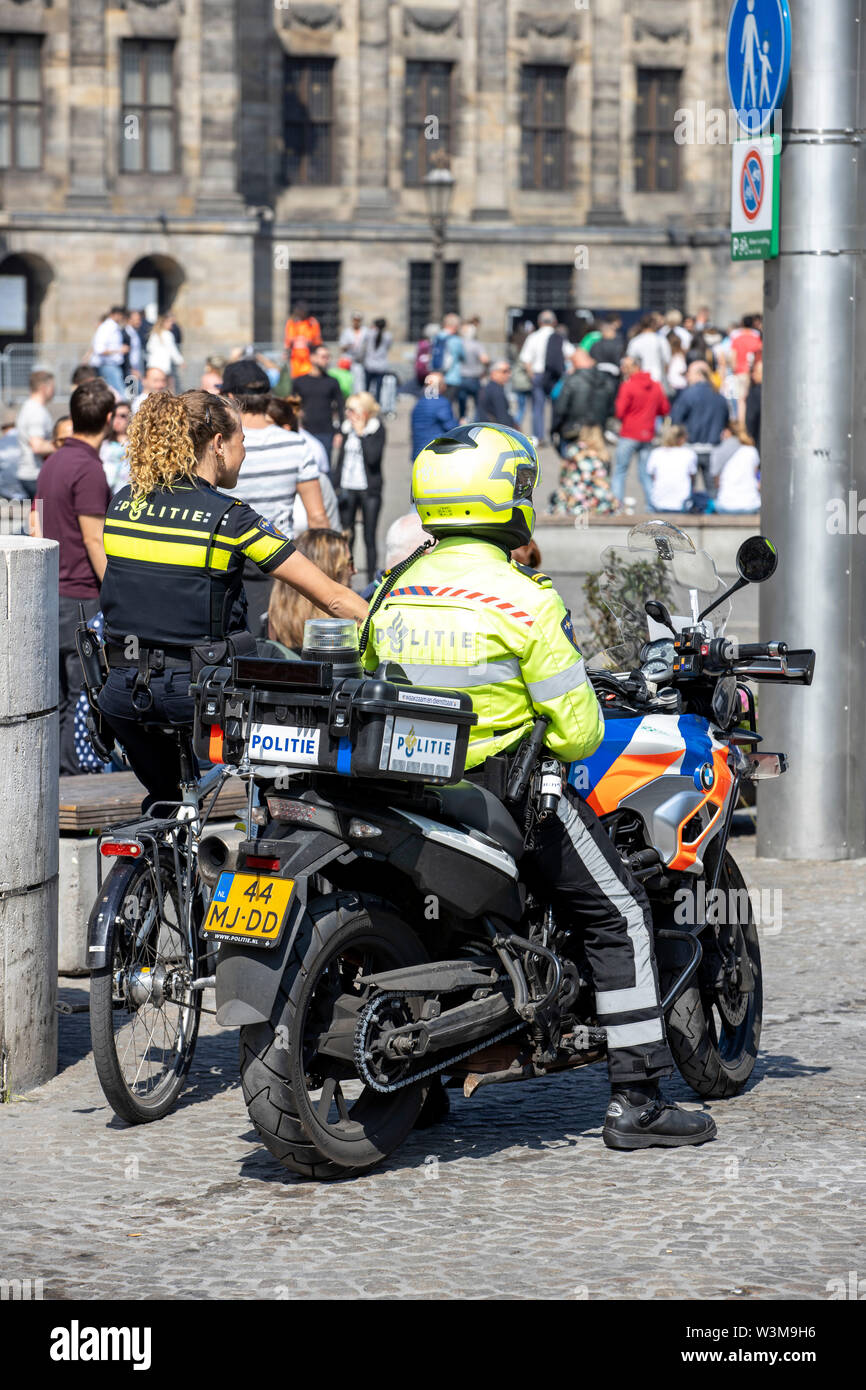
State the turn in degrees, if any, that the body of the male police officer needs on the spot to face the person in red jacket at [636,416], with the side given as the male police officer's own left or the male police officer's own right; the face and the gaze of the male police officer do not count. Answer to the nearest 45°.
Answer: approximately 45° to the male police officer's own left

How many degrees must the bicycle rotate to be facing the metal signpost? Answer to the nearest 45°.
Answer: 0° — it already faces it

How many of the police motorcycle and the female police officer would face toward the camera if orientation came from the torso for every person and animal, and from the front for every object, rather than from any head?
0

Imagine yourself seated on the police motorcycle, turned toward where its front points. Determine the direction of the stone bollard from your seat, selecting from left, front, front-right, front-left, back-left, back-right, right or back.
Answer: left

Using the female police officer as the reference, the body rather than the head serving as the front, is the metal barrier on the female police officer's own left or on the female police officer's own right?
on the female police officer's own left

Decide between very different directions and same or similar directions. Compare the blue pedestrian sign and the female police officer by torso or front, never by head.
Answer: very different directions

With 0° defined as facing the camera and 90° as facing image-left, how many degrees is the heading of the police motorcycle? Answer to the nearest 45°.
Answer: approximately 225°

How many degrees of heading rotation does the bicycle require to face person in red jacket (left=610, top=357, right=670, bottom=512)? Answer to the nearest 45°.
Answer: approximately 45° to its left

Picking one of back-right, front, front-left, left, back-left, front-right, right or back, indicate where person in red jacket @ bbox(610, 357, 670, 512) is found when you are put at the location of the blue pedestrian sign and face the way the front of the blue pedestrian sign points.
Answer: back-right

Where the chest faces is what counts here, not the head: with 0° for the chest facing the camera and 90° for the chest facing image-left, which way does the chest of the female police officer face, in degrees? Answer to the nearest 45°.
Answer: approximately 225°

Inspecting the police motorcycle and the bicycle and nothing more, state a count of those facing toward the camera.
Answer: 0

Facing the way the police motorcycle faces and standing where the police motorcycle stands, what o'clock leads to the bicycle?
The bicycle is roughly at 9 o'clock from the police motorcycle.

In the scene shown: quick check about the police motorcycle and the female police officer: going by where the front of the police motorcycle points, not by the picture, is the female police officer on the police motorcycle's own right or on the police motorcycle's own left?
on the police motorcycle's own left
